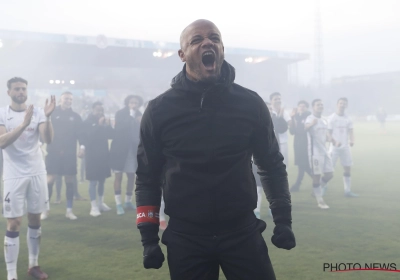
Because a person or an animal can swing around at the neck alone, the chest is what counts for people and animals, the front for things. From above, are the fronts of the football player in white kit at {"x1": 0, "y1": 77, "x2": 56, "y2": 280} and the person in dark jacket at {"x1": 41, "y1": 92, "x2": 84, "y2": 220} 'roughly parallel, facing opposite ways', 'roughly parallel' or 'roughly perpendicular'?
roughly parallel

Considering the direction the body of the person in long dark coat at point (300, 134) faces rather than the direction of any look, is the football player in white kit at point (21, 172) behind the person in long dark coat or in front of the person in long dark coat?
in front

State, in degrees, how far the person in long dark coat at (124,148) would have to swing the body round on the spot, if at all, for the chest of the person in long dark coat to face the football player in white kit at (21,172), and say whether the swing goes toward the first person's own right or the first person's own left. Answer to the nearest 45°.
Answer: approximately 45° to the first person's own right

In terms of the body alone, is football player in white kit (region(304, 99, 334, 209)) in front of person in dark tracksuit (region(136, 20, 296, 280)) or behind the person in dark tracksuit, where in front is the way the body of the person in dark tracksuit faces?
behind

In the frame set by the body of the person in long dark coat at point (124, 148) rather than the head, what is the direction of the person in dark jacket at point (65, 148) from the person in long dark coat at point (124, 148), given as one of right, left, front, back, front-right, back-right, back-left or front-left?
back-right

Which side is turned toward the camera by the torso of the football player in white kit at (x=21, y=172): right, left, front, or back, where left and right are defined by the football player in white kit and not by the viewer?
front

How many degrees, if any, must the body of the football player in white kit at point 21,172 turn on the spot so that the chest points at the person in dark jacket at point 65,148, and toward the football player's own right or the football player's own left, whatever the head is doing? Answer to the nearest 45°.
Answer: approximately 180°

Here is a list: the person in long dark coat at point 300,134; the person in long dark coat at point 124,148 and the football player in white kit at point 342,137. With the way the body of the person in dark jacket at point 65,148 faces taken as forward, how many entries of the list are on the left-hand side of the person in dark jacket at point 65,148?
3

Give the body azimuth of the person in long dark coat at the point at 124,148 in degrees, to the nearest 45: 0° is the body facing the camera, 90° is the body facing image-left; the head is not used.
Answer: approximately 315°

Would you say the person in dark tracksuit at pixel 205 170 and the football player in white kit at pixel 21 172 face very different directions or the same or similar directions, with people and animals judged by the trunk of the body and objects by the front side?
same or similar directions

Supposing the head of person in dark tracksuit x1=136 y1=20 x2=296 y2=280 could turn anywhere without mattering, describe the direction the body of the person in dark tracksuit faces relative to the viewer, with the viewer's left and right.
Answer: facing the viewer

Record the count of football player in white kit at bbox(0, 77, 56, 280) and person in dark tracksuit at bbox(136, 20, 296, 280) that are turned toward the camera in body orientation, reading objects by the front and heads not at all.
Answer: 2
